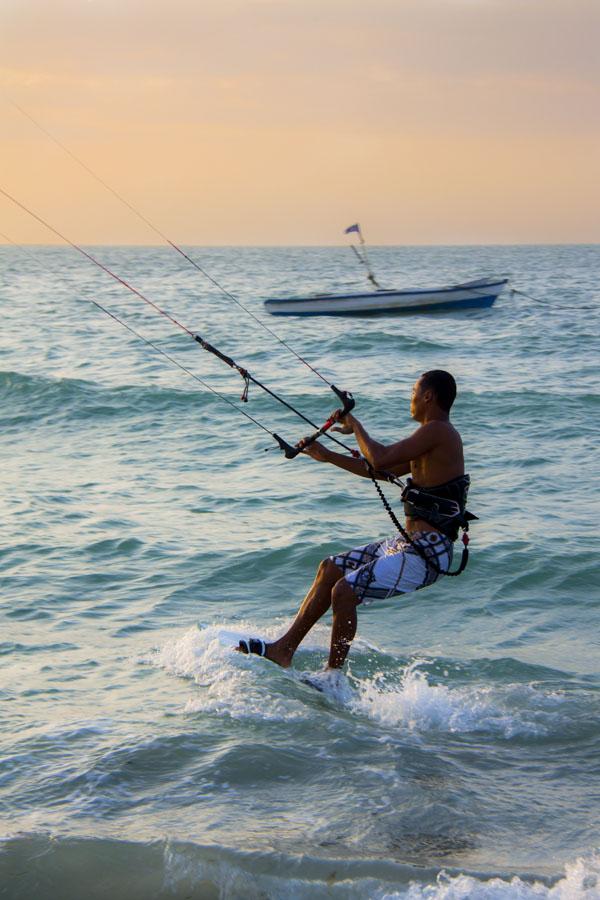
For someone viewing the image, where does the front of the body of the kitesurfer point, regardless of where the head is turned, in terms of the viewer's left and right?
facing to the left of the viewer
